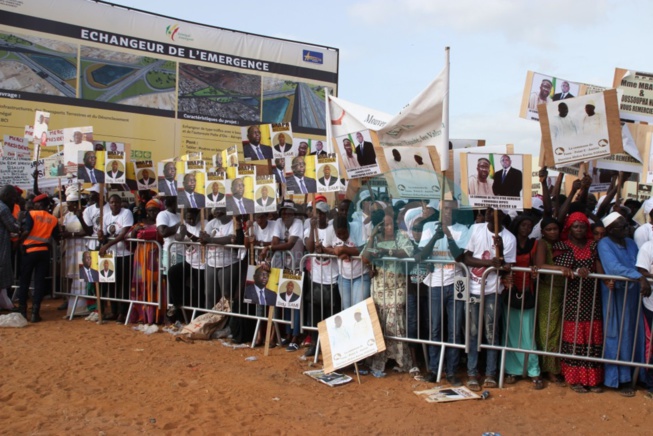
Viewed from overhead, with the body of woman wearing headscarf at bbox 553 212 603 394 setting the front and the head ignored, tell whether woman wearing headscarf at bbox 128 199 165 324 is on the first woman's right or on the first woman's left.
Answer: on the first woman's right

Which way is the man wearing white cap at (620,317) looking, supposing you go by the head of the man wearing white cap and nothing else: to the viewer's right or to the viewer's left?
to the viewer's left

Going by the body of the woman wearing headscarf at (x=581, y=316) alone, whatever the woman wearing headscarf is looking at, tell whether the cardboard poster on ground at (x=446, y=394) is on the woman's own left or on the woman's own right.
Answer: on the woman's own right

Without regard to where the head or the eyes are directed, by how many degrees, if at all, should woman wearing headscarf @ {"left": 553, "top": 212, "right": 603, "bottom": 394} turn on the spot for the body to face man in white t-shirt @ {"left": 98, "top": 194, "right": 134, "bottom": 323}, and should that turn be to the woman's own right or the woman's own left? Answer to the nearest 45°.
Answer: approximately 90° to the woman's own right

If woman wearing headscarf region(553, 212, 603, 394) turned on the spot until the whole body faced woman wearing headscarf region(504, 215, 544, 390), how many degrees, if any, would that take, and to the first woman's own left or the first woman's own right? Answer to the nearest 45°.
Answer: approximately 90° to the first woman's own right

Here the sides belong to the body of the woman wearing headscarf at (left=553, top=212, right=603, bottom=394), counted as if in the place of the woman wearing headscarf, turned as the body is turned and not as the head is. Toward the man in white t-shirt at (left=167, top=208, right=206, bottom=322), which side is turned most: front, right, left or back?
right

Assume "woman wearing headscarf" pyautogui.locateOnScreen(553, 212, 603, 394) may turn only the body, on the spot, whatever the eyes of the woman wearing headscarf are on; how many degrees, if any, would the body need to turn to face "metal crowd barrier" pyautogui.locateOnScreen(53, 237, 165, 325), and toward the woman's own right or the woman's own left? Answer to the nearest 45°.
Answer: approximately 90° to the woman's own right

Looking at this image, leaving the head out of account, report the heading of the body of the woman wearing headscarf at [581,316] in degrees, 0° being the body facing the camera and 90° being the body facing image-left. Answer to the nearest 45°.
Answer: approximately 0°
